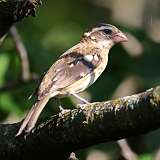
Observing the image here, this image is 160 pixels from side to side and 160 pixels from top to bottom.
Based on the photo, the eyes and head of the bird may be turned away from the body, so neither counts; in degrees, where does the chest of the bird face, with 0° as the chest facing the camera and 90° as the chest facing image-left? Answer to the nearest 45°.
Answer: approximately 270°

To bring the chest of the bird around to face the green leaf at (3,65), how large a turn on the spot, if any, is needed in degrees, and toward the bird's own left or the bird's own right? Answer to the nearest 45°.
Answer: approximately 135° to the bird's own left
